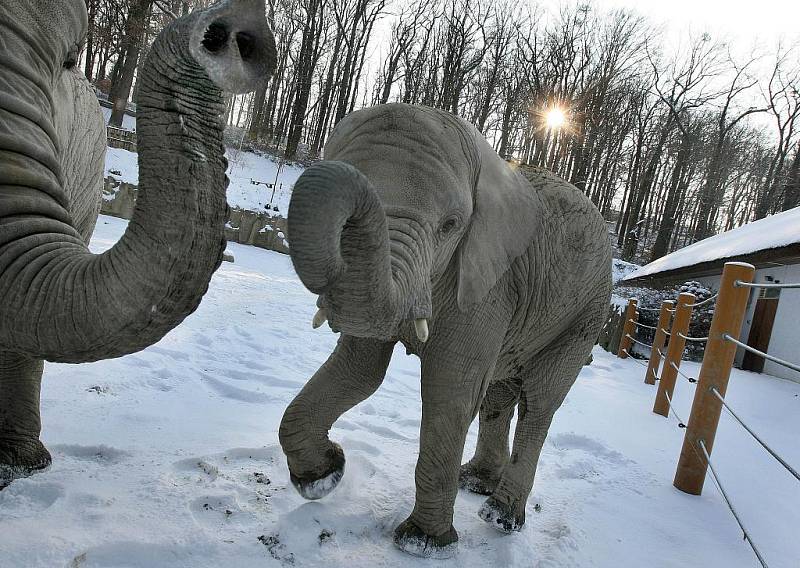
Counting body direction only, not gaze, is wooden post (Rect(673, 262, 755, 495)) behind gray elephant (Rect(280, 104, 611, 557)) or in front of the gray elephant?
behind

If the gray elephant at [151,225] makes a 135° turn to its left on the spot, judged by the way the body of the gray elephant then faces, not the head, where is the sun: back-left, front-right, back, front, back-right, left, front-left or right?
front

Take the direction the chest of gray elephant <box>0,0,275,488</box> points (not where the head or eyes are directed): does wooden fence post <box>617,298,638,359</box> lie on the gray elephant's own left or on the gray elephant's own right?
on the gray elephant's own left

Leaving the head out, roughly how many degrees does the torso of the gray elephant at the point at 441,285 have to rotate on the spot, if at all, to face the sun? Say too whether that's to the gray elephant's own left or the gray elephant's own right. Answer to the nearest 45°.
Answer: approximately 135° to the gray elephant's own right

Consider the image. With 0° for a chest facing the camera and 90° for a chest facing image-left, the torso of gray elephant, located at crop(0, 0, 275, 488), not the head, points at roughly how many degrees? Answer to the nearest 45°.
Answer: approximately 0°

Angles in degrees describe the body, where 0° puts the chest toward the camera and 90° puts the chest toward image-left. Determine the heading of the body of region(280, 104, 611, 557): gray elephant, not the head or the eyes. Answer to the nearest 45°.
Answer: approximately 45°

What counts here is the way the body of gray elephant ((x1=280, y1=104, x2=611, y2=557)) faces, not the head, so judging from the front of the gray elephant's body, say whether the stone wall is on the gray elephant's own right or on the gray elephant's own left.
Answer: on the gray elephant's own right

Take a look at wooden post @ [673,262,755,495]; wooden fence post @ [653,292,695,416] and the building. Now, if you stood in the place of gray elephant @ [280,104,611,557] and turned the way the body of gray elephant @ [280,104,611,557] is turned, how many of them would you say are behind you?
3

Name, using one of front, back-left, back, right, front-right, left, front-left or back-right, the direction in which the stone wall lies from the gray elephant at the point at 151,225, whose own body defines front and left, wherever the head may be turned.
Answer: back

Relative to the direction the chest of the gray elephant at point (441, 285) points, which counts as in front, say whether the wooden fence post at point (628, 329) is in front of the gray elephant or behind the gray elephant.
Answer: behind

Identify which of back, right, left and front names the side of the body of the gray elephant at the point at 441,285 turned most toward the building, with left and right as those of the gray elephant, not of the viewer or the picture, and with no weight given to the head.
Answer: back

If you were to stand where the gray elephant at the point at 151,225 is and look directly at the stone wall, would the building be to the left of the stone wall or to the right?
right
